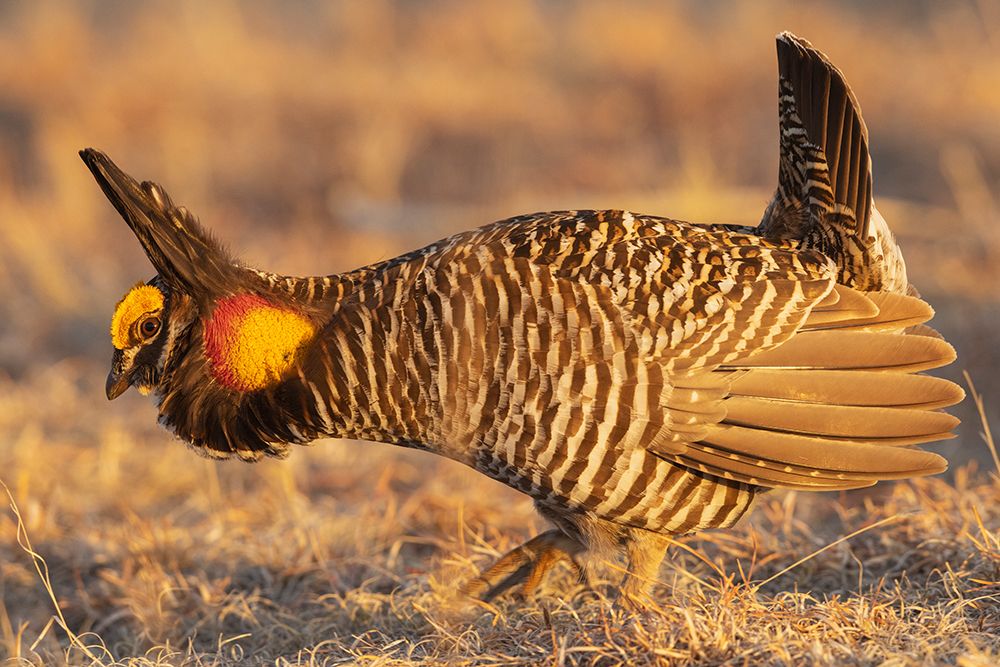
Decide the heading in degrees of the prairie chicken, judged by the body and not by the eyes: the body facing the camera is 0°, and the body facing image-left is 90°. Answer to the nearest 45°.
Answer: approximately 90°
